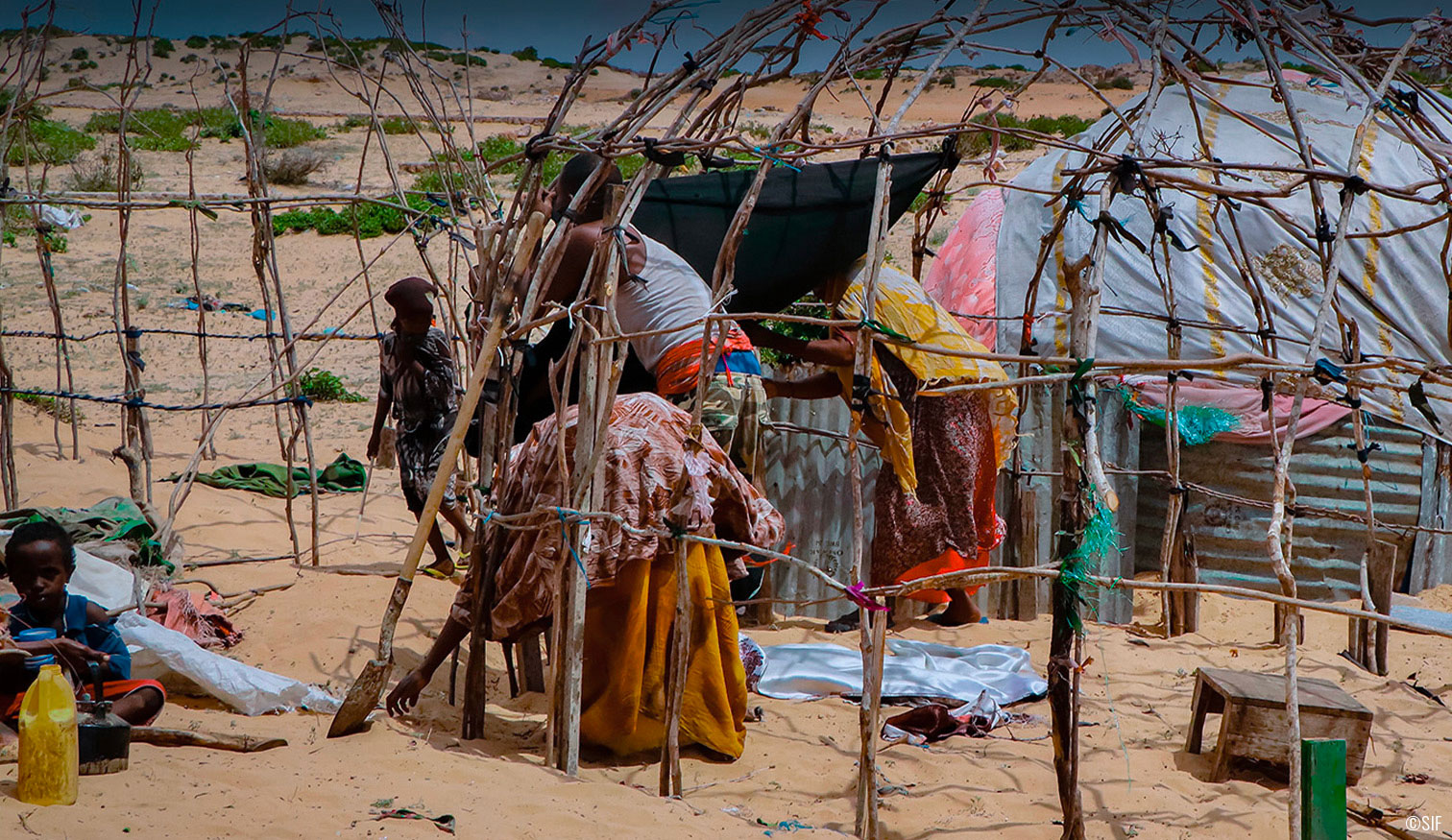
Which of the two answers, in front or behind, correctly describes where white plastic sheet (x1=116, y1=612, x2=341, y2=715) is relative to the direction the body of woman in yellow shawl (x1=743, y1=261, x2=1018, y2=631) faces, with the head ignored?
in front

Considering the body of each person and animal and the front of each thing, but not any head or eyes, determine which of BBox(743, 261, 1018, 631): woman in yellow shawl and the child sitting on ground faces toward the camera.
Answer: the child sitting on ground

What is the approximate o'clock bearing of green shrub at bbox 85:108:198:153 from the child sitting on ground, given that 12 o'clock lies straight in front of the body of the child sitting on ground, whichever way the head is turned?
The green shrub is roughly at 6 o'clock from the child sitting on ground.

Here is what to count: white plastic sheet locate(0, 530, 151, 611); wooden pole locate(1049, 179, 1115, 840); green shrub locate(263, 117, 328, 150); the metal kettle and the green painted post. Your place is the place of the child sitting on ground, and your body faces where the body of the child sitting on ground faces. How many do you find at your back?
2

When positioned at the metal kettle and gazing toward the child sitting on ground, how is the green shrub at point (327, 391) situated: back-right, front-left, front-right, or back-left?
front-right

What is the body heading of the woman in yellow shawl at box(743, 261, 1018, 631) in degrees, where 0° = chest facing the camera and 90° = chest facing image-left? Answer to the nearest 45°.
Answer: approximately 90°

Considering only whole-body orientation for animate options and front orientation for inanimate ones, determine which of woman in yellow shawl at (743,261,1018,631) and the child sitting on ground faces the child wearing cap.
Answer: the woman in yellow shawl

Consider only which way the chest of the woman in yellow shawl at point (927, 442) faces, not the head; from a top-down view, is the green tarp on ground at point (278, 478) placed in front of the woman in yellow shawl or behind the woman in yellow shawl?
in front

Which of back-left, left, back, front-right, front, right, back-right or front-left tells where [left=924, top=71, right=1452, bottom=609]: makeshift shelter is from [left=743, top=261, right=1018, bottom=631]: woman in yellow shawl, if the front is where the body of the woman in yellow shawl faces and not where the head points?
back-right

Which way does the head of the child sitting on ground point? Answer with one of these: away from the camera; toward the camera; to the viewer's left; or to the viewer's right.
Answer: toward the camera

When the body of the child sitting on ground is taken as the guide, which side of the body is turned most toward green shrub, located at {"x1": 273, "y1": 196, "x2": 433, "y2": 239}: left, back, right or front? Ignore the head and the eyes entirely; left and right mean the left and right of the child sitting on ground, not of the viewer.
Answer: back

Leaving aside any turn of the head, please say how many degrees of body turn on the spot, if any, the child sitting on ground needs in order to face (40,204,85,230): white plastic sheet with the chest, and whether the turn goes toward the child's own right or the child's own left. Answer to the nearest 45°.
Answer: approximately 180°

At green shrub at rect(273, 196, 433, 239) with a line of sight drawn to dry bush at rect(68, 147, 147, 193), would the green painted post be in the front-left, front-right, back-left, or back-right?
back-left

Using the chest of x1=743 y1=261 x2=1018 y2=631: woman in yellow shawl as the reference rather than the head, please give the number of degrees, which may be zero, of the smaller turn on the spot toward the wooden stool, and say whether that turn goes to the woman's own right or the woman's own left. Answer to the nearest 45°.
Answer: approximately 135° to the woman's own left

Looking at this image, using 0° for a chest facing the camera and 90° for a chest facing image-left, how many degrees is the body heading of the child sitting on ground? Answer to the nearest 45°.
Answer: approximately 0°

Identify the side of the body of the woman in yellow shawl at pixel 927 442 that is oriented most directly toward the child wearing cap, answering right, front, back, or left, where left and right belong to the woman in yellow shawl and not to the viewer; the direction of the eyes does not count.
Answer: front

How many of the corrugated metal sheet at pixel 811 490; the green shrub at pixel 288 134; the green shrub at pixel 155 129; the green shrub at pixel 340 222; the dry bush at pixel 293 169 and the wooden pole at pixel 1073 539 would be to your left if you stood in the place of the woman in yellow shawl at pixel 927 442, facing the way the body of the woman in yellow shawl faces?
1
